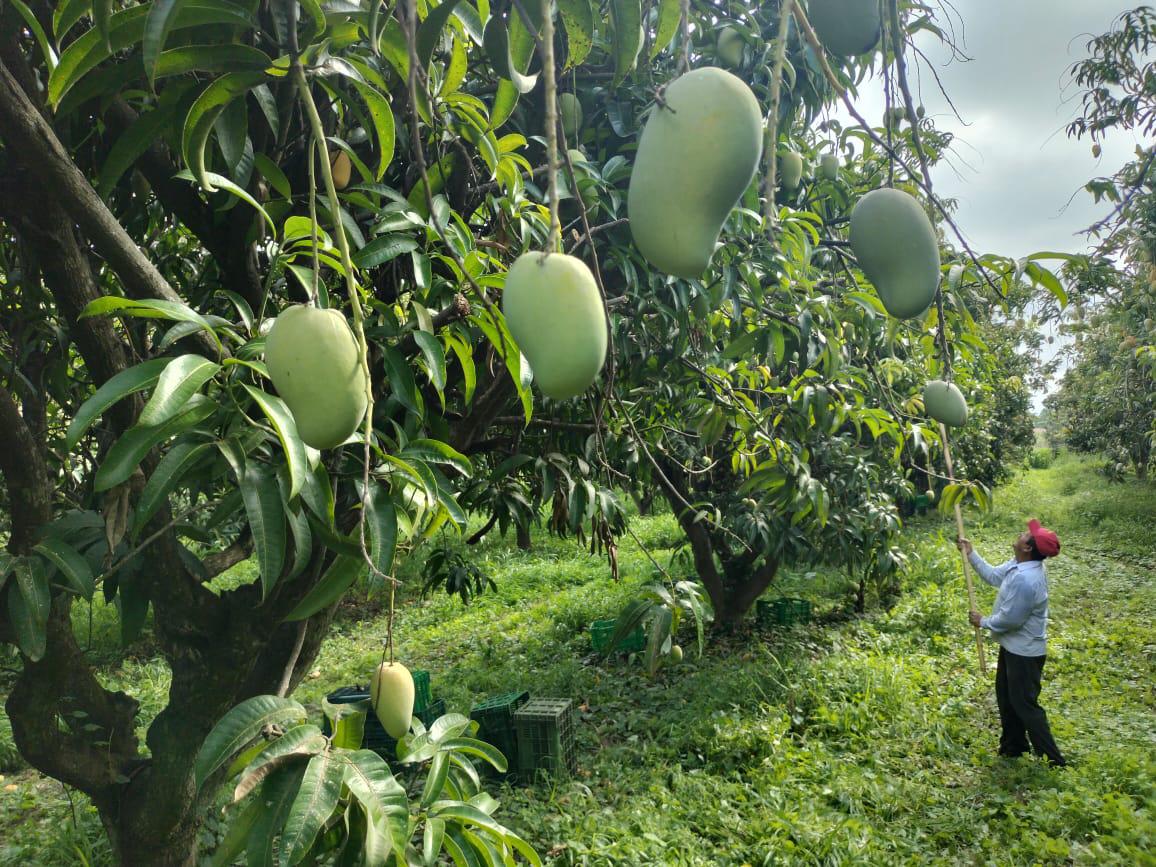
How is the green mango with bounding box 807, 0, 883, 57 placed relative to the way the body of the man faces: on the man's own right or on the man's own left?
on the man's own left

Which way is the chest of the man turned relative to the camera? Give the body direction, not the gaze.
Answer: to the viewer's left

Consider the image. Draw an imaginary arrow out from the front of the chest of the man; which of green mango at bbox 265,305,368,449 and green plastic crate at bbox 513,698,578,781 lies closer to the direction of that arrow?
the green plastic crate

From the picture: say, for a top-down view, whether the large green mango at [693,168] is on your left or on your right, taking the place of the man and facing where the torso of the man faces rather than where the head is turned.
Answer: on your left

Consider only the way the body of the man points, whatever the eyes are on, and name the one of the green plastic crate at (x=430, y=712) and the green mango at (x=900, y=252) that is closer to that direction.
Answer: the green plastic crate

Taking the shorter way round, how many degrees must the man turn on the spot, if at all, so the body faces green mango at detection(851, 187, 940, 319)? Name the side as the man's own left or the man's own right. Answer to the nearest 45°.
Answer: approximately 90° to the man's own left

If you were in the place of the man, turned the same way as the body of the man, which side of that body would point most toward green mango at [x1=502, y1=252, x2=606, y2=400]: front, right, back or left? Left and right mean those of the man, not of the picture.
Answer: left

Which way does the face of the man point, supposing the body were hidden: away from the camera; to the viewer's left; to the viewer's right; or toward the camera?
to the viewer's left
